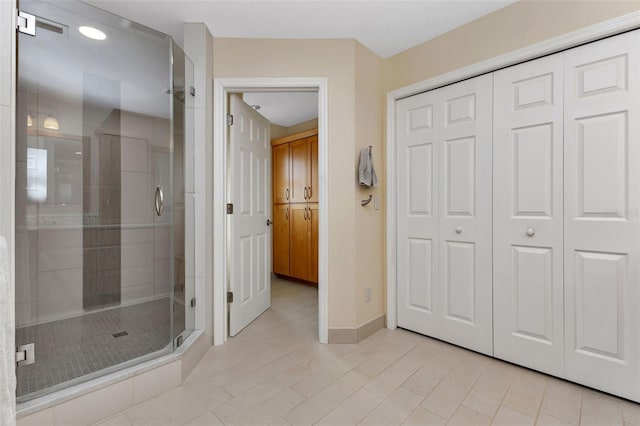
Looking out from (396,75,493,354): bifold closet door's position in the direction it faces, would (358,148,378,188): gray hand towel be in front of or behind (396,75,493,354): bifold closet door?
in front

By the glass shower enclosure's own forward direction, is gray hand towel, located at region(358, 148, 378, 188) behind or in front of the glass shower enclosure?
in front

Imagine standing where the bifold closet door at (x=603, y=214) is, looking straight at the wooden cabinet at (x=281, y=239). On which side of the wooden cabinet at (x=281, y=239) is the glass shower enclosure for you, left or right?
left

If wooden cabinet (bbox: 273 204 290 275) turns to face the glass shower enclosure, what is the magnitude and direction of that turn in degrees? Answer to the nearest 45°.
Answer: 0° — it already faces it

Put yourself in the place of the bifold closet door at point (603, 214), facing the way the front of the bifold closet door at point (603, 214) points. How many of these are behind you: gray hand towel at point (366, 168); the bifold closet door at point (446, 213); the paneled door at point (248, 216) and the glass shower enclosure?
0

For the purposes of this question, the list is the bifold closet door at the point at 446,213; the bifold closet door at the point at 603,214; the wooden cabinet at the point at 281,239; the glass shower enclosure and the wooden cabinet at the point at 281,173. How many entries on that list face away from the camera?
0

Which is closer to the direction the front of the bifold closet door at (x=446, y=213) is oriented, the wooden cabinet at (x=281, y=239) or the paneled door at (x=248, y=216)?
the paneled door

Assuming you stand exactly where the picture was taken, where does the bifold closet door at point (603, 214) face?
facing the viewer and to the left of the viewer

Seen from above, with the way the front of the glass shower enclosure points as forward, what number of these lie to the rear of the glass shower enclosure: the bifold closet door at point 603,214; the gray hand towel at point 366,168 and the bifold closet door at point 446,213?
0

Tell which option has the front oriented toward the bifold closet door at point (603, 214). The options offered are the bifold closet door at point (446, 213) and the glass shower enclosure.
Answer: the glass shower enclosure

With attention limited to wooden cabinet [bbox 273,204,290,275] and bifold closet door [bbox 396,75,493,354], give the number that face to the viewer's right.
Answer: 0

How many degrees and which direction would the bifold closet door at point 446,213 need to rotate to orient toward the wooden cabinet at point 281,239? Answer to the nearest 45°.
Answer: approximately 90° to its right

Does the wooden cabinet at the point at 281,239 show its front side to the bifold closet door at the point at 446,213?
no

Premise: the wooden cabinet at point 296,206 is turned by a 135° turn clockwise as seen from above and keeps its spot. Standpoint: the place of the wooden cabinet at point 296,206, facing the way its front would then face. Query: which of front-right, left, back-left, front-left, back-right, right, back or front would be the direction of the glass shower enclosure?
back-left

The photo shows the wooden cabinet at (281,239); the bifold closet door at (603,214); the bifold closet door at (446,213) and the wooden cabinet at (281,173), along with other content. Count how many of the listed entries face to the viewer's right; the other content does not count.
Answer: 0

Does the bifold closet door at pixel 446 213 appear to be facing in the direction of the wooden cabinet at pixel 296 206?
no
